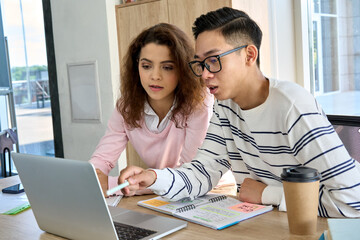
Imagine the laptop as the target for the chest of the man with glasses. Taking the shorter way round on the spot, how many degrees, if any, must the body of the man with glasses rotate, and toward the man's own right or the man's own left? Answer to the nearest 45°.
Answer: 0° — they already face it

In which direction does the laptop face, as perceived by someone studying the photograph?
facing away from the viewer and to the right of the viewer

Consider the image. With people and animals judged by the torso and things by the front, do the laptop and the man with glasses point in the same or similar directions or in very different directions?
very different directions

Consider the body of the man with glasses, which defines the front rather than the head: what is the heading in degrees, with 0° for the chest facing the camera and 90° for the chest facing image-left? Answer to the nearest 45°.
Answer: approximately 45°

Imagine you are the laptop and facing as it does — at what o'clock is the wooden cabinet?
The wooden cabinet is roughly at 11 o'clock from the laptop.

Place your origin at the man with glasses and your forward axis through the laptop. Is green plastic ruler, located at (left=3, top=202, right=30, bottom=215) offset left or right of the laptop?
right
